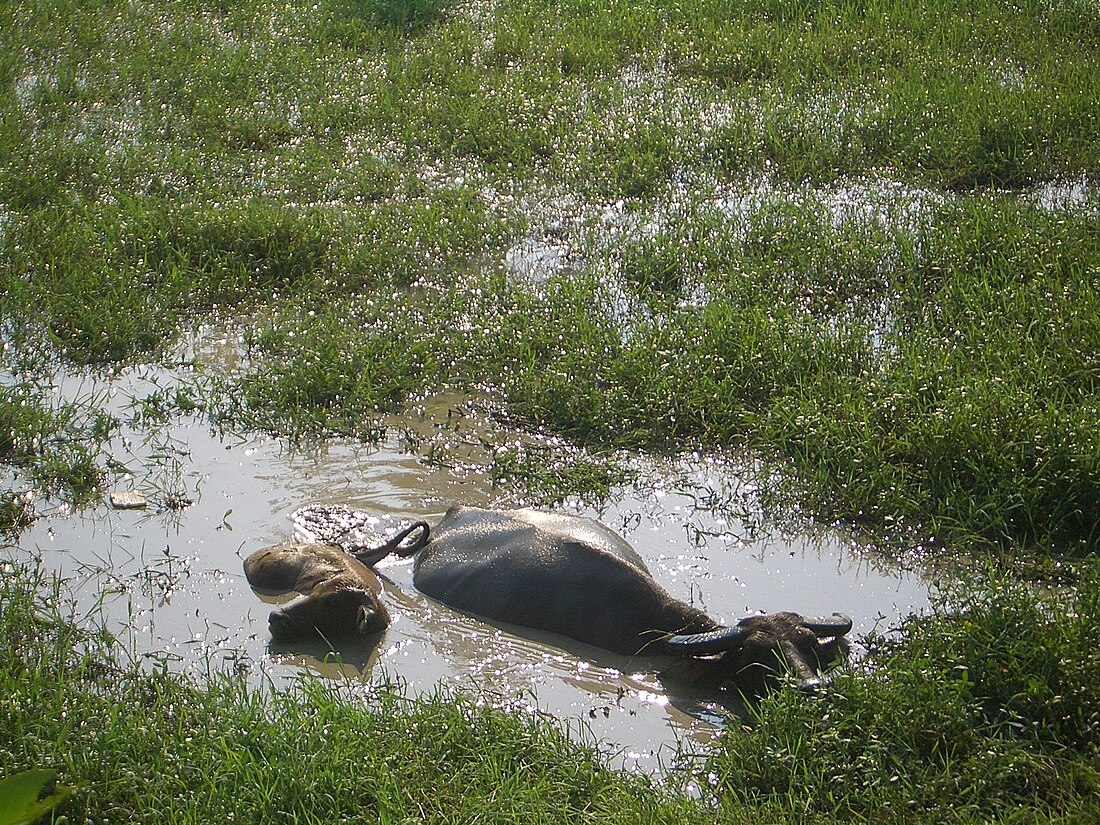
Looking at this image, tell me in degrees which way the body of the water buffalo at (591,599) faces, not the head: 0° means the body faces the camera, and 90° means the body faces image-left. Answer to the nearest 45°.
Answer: approximately 315°

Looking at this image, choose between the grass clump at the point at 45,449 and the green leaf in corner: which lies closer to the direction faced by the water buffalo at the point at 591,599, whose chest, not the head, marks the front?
the green leaf in corner

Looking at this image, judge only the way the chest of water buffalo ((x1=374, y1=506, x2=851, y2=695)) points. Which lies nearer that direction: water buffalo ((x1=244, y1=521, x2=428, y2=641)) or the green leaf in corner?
the green leaf in corner

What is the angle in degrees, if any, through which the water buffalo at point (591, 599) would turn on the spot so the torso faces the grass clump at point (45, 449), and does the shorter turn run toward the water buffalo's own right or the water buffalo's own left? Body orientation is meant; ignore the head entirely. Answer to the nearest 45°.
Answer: approximately 180°

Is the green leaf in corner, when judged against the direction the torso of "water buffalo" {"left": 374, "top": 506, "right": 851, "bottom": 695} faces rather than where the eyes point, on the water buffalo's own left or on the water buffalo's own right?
on the water buffalo's own right
